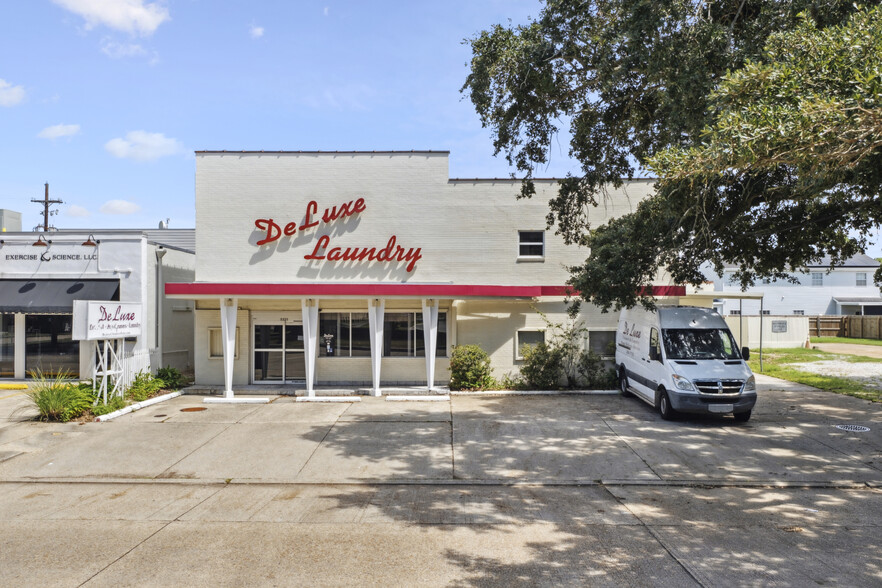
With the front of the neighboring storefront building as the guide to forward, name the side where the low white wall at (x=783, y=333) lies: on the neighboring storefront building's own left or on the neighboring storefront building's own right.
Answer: on the neighboring storefront building's own left

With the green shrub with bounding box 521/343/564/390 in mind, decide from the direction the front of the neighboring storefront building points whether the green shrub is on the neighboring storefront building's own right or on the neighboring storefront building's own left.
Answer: on the neighboring storefront building's own left

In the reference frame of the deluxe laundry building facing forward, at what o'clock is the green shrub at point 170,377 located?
The green shrub is roughly at 3 o'clock from the deluxe laundry building.

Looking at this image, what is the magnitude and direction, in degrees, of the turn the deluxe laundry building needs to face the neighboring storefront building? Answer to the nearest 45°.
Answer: approximately 90° to its right

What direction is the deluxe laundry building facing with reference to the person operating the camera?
facing the viewer

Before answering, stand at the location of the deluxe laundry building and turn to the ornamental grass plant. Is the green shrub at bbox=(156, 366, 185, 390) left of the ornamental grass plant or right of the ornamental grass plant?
right

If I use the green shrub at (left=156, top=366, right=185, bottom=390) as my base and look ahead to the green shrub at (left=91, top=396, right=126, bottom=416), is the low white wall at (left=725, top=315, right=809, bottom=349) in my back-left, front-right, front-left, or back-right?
back-left

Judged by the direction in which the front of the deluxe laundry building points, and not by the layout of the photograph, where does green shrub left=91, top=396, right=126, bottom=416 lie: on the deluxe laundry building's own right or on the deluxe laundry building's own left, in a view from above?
on the deluxe laundry building's own right

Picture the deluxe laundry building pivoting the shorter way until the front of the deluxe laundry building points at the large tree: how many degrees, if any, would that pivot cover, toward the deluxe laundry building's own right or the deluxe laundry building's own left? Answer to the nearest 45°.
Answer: approximately 45° to the deluxe laundry building's own left

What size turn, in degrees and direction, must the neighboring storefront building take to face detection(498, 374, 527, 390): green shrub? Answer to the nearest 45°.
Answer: approximately 45° to its left

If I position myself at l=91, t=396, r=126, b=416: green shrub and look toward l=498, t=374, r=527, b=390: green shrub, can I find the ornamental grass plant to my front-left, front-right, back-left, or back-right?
back-right

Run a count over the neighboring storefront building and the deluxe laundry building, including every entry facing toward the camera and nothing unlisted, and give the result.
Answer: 2
